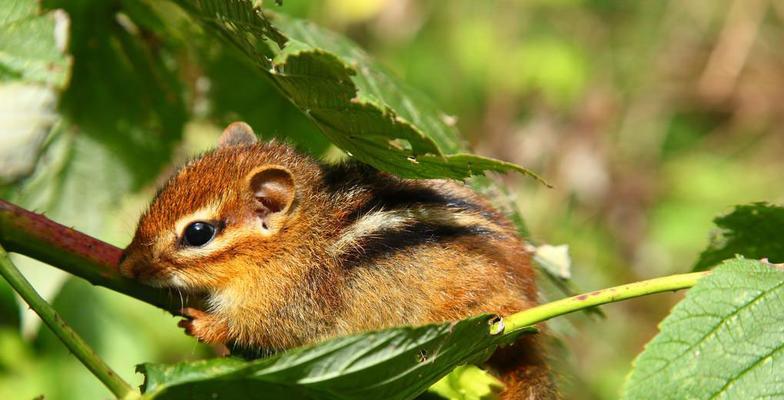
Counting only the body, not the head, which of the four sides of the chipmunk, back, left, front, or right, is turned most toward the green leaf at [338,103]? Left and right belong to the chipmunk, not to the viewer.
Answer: left

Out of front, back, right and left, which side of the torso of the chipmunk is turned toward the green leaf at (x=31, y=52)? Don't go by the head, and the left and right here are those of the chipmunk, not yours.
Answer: front

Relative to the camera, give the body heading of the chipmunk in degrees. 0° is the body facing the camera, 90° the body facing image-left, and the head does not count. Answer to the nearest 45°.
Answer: approximately 90°

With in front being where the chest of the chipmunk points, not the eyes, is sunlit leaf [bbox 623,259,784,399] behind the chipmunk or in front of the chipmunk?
behind

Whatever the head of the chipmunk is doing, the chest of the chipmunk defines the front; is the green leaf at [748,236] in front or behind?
behind

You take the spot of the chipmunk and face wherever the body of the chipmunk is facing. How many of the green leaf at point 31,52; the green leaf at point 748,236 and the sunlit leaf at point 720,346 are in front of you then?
1
